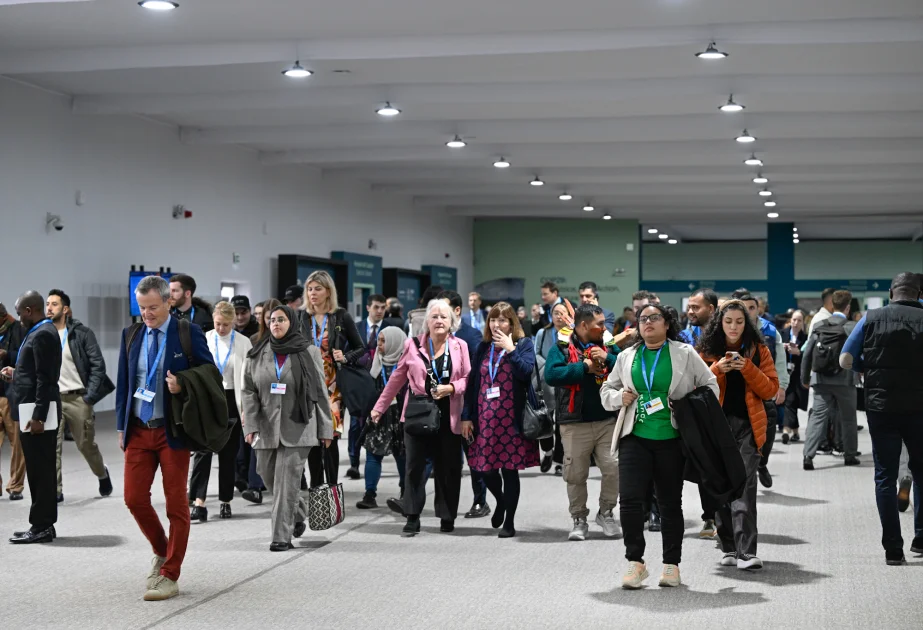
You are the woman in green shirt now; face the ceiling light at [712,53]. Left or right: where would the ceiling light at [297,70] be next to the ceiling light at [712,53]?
left

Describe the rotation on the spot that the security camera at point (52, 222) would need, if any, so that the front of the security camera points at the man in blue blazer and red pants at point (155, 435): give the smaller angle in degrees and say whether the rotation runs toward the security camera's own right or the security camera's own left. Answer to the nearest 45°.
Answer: approximately 45° to the security camera's own right

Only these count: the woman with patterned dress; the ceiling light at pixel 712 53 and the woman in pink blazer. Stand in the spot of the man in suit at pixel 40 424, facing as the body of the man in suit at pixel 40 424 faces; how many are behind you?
3

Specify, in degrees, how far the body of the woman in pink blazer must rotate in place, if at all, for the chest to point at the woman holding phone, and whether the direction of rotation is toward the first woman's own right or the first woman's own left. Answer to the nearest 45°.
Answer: approximately 45° to the first woman's own left

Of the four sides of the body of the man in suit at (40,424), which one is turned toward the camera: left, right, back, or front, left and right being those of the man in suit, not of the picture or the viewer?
left

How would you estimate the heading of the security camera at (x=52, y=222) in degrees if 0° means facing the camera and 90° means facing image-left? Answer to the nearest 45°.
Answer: approximately 315°

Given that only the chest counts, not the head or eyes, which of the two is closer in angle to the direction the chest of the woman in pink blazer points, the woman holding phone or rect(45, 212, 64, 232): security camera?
the woman holding phone

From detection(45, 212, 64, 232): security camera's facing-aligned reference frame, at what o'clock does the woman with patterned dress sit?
The woman with patterned dress is roughly at 1 o'clock from the security camera.

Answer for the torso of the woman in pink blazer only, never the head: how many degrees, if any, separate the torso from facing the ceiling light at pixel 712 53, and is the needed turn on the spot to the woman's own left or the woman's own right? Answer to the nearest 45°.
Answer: approximately 135° to the woman's own left

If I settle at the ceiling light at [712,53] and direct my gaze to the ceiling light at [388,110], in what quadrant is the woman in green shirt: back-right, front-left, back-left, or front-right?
back-left

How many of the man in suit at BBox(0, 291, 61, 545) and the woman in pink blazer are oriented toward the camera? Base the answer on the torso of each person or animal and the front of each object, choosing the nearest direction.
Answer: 1
